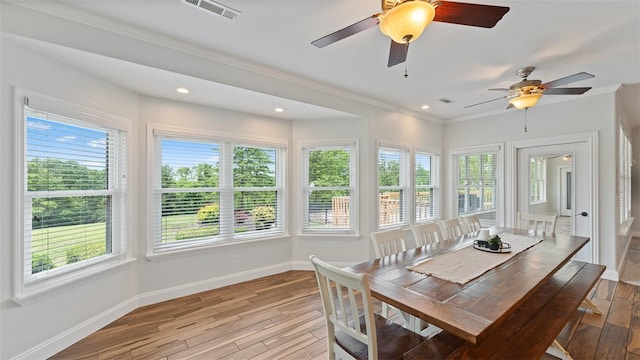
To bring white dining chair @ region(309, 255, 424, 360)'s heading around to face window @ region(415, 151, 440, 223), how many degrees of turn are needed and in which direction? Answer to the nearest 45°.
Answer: approximately 45° to its left

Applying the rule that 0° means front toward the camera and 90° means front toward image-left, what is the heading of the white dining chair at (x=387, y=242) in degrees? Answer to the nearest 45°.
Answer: approximately 315°

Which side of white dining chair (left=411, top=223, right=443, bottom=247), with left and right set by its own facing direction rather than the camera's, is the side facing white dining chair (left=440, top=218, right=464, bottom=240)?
left

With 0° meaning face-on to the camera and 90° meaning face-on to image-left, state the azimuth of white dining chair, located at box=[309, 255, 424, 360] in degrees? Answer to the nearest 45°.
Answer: approximately 225°

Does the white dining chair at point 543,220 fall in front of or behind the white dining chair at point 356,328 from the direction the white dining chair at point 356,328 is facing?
in front

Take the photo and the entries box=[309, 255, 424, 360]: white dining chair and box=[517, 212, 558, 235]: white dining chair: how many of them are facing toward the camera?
1

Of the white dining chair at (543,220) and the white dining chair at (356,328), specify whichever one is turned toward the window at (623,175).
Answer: the white dining chair at (356,328)

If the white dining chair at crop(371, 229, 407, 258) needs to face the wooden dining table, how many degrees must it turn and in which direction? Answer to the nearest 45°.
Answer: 0° — it already faces it

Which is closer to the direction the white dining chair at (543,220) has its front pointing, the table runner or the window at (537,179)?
the table runner

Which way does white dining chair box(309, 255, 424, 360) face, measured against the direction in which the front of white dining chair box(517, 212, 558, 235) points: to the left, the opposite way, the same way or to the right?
the opposite way
